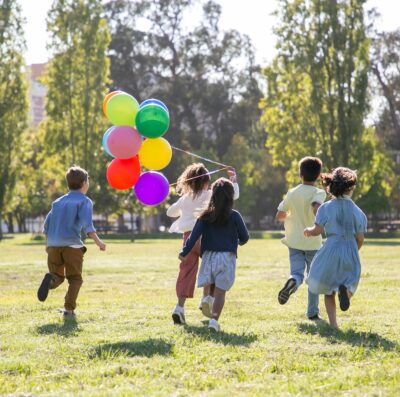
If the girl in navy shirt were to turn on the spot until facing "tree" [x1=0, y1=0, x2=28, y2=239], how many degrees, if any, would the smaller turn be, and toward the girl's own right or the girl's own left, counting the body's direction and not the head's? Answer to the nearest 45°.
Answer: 0° — they already face it

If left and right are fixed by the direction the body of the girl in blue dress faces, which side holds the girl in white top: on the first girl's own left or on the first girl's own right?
on the first girl's own left

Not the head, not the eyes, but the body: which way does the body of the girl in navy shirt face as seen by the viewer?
away from the camera

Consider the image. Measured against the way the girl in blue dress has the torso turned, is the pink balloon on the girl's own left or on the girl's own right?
on the girl's own left

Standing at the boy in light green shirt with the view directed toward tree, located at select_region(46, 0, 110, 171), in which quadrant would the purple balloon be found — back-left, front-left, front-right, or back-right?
front-left

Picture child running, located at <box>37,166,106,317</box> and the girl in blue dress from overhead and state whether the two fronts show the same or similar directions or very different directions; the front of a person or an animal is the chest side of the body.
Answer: same or similar directions

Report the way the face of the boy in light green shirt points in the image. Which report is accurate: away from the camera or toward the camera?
away from the camera

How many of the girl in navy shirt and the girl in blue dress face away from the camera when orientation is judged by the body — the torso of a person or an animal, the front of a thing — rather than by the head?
2

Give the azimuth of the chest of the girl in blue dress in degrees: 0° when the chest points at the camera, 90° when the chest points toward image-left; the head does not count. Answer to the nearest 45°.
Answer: approximately 180°

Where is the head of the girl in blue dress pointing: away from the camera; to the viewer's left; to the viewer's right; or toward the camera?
away from the camera

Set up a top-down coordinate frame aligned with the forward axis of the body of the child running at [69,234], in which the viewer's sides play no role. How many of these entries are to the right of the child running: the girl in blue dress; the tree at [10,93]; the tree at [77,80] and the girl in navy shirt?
2

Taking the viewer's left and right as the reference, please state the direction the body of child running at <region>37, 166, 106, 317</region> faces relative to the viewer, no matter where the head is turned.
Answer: facing away from the viewer and to the right of the viewer

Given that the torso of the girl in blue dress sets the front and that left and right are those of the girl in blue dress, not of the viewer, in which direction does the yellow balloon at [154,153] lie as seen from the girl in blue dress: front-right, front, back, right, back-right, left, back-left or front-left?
front-left

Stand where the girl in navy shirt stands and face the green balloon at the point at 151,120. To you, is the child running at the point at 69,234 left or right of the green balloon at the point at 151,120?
left

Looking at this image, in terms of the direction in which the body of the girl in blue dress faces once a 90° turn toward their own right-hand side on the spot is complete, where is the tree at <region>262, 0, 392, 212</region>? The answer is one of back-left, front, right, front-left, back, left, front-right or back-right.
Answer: left

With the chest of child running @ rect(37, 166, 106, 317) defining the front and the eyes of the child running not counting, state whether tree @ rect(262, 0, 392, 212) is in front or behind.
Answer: in front

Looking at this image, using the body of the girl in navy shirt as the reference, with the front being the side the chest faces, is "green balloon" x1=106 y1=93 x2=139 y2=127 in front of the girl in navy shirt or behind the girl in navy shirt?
in front

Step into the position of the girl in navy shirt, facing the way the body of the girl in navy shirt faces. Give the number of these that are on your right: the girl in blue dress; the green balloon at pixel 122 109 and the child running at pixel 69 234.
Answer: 1
